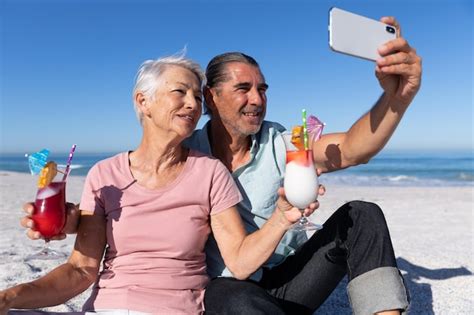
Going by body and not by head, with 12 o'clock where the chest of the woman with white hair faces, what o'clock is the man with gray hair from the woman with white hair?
The man with gray hair is roughly at 9 o'clock from the woman with white hair.

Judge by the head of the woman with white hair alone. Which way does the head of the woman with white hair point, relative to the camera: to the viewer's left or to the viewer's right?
to the viewer's right

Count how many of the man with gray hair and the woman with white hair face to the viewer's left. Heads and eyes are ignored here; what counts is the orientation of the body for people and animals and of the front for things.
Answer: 0

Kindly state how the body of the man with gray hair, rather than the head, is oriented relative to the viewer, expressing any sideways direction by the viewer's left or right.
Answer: facing the viewer and to the right of the viewer
